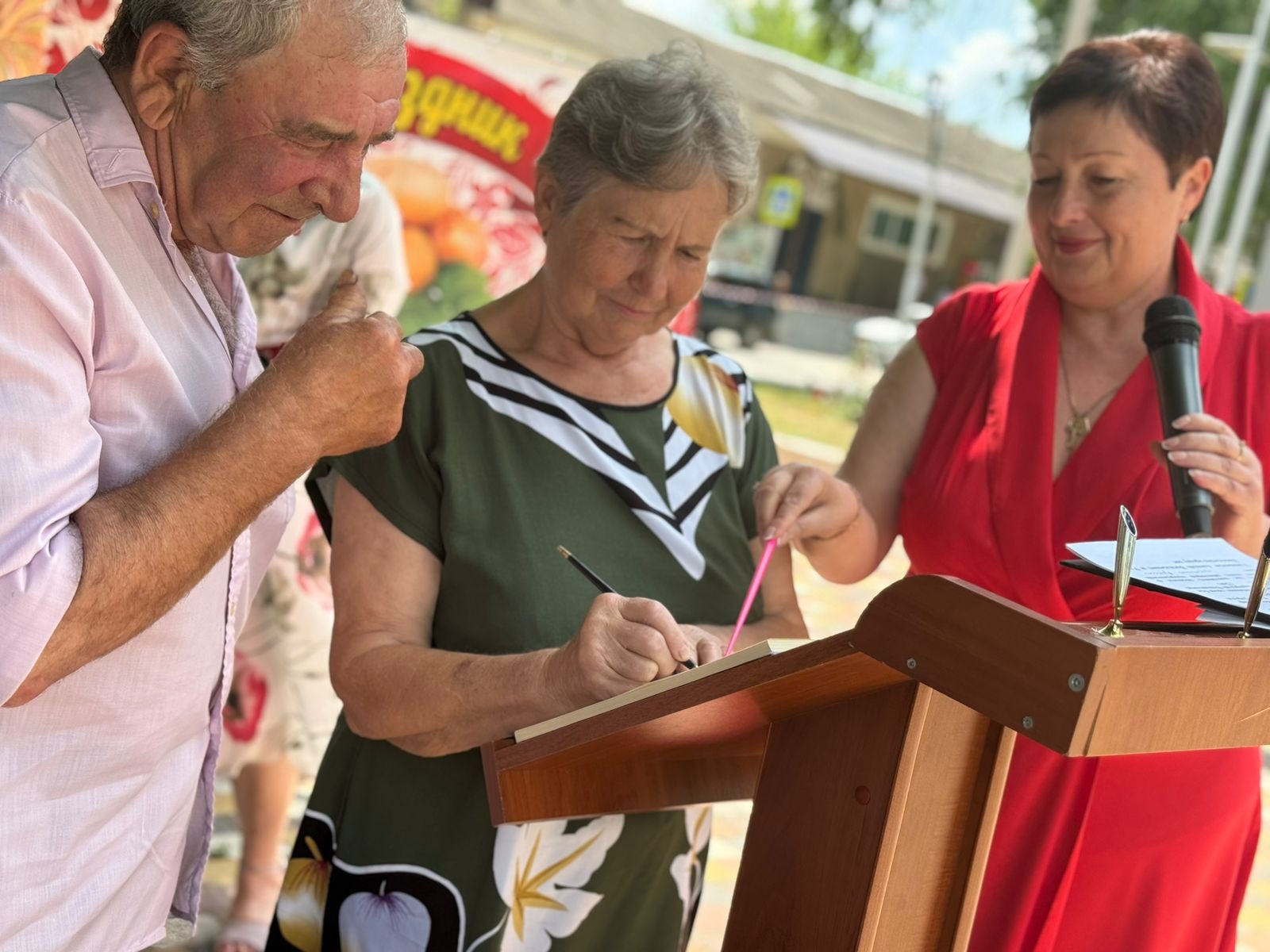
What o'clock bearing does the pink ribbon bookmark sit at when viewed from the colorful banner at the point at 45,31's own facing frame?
The pink ribbon bookmark is roughly at 11 o'clock from the colorful banner.

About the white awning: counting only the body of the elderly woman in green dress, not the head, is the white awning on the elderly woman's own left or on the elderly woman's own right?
on the elderly woman's own left

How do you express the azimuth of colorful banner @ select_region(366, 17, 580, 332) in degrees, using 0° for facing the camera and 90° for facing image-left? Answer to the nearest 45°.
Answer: approximately 0°

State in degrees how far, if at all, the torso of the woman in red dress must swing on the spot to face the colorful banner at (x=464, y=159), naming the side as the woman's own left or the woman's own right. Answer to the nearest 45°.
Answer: approximately 90° to the woman's own right

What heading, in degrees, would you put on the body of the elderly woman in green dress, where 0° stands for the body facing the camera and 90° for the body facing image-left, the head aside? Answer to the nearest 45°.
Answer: approximately 315°

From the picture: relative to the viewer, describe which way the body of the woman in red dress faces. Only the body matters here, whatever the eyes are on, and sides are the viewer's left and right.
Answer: facing the viewer and to the left of the viewer

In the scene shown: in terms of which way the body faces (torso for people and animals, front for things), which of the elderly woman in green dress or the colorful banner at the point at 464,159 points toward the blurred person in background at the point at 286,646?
the colorful banner

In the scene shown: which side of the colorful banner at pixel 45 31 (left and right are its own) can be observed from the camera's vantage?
front

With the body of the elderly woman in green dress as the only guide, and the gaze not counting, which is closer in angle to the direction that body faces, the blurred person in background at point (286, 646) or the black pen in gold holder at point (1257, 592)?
the black pen in gold holder

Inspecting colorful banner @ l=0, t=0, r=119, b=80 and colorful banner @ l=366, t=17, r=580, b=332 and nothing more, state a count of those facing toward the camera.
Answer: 2

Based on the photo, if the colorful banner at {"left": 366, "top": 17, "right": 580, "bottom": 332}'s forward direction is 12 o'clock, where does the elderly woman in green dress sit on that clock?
The elderly woman in green dress is roughly at 12 o'clock from the colorful banner.

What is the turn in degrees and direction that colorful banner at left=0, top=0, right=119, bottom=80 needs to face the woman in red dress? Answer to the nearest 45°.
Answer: approximately 45° to its left
